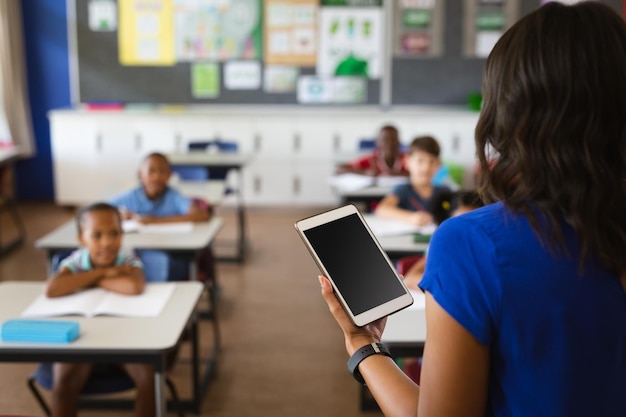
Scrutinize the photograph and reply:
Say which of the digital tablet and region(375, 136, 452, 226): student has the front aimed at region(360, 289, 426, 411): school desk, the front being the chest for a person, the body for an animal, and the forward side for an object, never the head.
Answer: the student

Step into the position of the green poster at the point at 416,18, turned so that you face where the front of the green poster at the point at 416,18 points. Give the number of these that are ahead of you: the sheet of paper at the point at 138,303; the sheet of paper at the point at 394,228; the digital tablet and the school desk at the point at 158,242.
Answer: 4

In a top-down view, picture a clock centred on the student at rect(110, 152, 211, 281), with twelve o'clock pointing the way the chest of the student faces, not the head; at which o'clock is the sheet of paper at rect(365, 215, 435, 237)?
The sheet of paper is roughly at 10 o'clock from the student.

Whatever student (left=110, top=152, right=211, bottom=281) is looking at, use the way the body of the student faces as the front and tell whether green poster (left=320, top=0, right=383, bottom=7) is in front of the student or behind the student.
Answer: behind

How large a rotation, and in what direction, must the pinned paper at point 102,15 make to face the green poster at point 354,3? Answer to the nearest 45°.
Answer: approximately 90° to its left

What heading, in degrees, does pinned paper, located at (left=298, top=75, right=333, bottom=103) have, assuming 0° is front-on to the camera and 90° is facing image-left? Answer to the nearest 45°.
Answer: approximately 0°

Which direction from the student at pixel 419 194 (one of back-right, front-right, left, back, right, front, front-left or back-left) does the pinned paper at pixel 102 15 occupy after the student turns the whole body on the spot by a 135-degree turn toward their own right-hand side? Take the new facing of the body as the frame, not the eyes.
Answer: front

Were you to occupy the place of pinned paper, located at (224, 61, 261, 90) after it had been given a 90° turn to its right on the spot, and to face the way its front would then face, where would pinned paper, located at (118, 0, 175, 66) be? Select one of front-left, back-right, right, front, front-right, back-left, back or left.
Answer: front

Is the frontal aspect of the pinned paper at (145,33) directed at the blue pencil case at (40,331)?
yes

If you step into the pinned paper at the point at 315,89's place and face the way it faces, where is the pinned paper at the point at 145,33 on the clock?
the pinned paper at the point at 145,33 is roughly at 3 o'clock from the pinned paper at the point at 315,89.

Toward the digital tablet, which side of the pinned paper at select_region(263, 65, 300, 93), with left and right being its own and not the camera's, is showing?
front

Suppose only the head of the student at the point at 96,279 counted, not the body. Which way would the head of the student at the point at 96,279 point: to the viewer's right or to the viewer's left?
to the viewer's right
